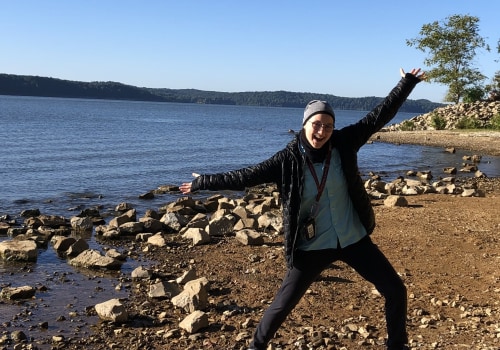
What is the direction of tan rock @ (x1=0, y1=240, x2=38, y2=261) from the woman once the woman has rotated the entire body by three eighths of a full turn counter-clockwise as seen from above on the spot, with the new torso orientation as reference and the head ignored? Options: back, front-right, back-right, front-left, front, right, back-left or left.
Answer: left

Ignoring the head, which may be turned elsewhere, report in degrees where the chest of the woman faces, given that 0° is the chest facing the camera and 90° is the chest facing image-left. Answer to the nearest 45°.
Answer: approximately 0°
